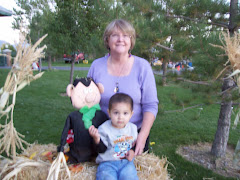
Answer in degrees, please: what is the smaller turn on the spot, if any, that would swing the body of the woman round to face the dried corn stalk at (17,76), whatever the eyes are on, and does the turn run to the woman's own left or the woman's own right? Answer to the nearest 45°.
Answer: approximately 45° to the woman's own right

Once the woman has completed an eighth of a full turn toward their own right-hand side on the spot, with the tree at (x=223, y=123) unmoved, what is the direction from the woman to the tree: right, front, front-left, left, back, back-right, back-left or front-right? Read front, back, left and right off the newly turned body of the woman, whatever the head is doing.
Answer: back
